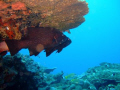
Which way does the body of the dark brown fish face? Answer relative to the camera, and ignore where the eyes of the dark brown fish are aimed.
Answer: to the viewer's right
